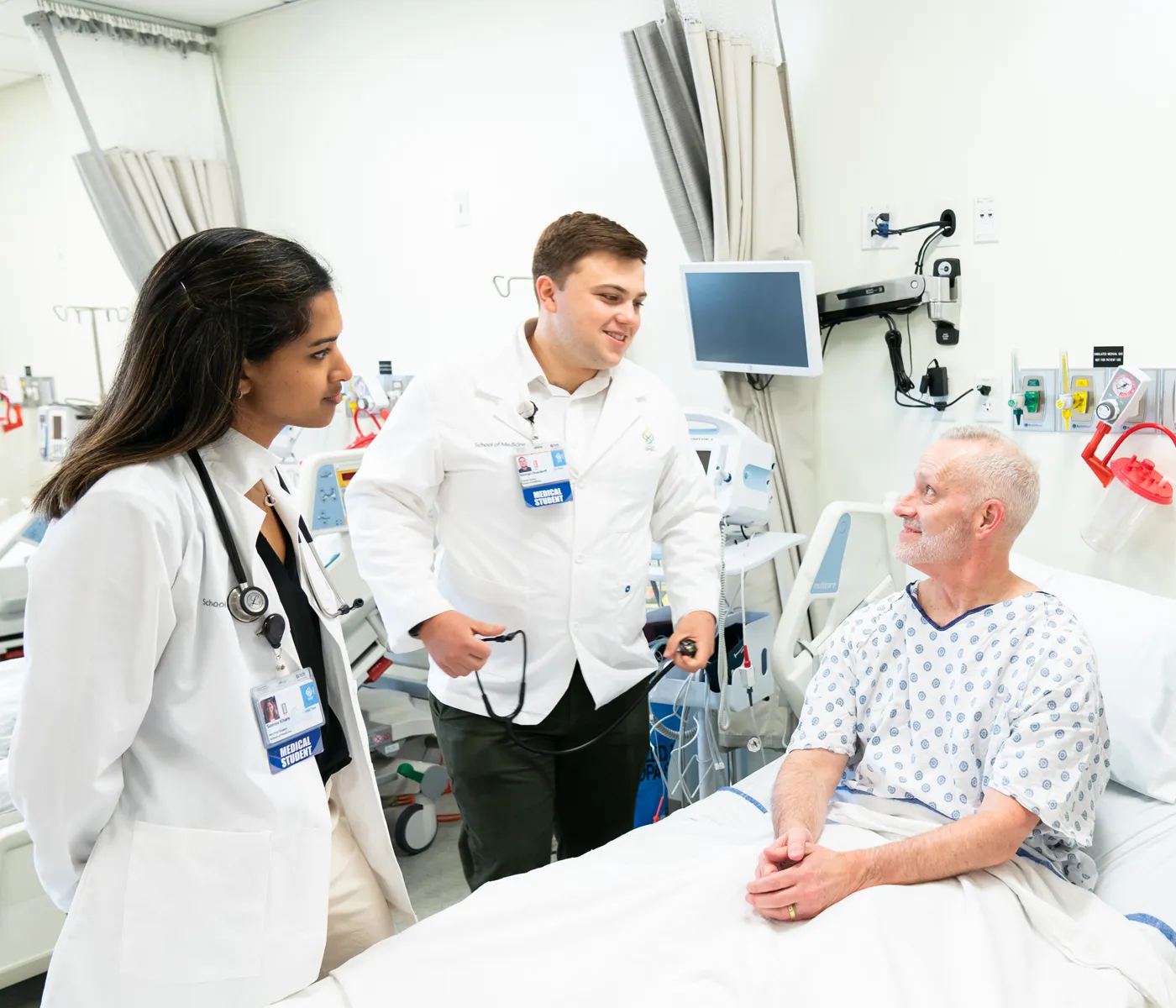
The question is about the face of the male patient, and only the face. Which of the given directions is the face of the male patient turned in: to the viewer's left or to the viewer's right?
to the viewer's left

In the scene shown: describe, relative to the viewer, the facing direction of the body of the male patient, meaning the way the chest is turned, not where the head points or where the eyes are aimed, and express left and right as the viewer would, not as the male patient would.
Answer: facing the viewer and to the left of the viewer

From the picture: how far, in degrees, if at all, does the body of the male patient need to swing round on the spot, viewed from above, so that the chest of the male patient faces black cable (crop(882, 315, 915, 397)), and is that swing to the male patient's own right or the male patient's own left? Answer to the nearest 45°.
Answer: approximately 135° to the male patient's own right

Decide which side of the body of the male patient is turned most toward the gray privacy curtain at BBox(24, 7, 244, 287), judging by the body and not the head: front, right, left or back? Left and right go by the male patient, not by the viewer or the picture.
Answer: right

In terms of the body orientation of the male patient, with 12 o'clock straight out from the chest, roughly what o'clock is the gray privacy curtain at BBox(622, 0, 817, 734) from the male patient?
The gray privacy curtain is roughly at 4 o'clock from the male patient.

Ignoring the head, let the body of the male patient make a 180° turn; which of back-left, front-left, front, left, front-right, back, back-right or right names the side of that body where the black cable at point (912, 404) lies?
front-left

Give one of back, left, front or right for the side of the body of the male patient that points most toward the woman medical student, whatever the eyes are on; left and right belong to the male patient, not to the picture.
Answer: front

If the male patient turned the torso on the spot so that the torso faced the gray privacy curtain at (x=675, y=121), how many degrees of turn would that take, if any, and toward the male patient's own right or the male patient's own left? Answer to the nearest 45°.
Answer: approximately 90° to the male patient's own right

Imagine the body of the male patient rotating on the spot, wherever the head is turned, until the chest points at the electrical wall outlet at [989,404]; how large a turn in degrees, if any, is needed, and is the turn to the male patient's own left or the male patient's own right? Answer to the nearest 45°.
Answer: approximately 135° to the male patient's own right

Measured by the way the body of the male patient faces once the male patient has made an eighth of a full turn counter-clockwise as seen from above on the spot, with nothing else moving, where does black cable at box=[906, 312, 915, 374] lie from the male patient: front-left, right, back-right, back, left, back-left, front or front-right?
back

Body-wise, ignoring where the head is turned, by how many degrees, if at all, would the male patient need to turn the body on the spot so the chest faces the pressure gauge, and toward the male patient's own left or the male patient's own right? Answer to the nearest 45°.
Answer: approximately 180°

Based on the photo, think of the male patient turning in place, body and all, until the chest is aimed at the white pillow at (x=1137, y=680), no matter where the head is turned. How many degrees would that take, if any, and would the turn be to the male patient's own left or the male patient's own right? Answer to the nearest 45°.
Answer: approximately 180°

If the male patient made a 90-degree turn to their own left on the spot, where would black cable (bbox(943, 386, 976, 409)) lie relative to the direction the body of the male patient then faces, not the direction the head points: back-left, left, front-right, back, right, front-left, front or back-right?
back-left

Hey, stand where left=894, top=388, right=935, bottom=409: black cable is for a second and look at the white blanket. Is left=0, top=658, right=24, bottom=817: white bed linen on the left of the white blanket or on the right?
right

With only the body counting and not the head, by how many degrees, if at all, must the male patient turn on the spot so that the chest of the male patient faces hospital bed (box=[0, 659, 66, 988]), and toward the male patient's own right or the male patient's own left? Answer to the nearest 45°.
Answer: approximately 45° to the male patient's own right

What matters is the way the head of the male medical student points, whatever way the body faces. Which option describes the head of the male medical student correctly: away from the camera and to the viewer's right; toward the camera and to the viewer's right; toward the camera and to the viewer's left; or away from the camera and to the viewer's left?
toward the camera and to the viewer's right

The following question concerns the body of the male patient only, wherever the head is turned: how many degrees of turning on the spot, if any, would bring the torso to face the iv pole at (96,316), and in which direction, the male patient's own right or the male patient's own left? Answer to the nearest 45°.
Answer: approximately 90° to the male patient's own right
